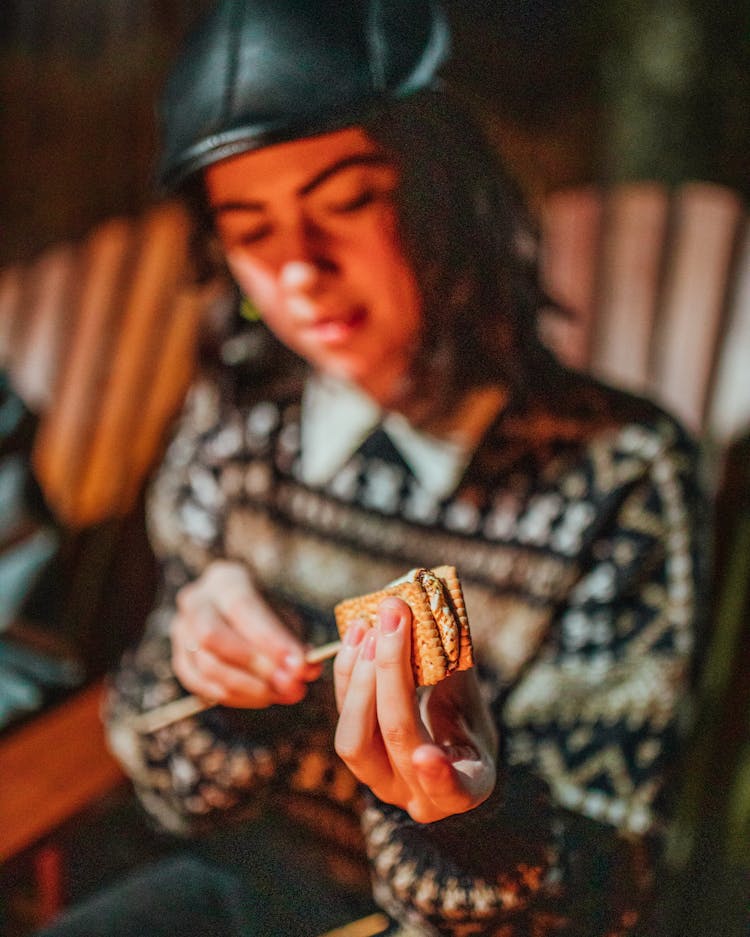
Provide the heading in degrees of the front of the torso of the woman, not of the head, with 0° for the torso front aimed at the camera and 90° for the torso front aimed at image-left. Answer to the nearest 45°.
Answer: approximately 45°
